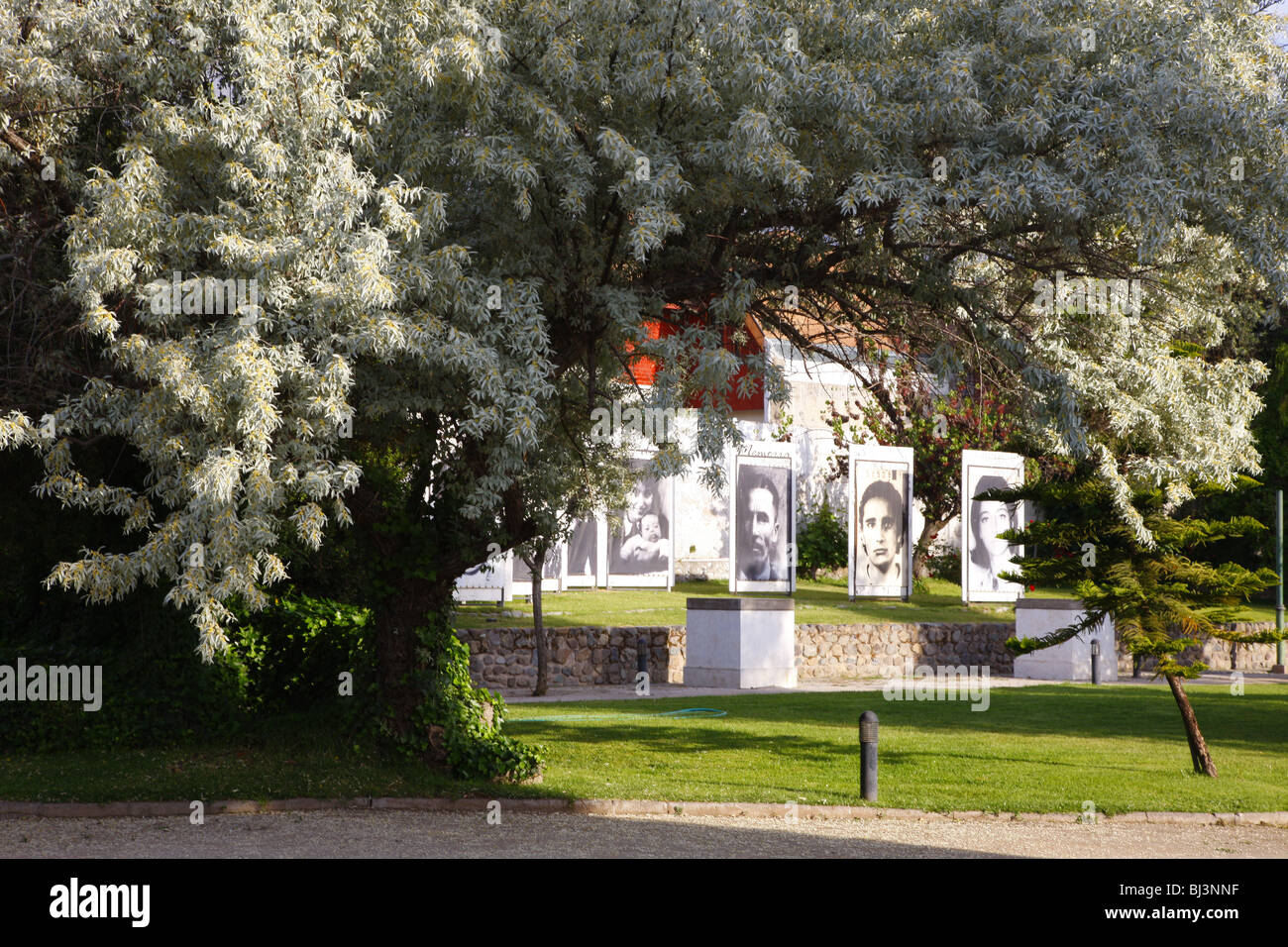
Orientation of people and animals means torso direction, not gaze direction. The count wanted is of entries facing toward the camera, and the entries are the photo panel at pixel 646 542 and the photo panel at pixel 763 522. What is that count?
2

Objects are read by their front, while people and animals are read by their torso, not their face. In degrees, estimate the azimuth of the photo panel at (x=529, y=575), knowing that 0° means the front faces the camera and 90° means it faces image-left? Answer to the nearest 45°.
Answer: approximately 0°

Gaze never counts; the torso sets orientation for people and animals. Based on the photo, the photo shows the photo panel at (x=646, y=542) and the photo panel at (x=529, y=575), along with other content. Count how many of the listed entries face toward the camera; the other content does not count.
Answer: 2

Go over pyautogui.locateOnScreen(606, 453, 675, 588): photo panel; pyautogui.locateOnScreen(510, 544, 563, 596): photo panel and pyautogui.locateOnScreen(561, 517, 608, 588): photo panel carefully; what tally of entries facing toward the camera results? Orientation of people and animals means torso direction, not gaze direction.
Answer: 3

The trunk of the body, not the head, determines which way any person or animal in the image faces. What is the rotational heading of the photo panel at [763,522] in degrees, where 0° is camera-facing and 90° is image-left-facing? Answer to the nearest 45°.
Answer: approximately 0°

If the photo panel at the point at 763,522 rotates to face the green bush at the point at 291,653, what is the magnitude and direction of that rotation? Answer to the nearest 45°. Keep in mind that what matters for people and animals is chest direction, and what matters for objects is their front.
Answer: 0° — it already faces it

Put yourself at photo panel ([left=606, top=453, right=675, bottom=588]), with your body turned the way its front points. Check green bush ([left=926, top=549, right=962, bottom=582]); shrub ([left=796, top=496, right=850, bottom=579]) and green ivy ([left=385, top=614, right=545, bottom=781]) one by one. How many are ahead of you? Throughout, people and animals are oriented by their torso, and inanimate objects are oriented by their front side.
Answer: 1

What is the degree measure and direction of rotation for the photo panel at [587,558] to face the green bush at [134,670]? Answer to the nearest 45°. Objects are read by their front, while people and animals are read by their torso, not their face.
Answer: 0° — it already faces it

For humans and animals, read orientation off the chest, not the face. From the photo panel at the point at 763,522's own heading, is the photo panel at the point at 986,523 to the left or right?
on its left

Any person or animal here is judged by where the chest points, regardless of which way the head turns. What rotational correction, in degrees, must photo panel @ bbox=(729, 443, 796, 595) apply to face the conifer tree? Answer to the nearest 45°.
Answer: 0° — it already faces it

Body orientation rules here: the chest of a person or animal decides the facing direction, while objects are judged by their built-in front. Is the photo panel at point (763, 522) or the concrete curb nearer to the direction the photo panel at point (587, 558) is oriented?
the concrete curb

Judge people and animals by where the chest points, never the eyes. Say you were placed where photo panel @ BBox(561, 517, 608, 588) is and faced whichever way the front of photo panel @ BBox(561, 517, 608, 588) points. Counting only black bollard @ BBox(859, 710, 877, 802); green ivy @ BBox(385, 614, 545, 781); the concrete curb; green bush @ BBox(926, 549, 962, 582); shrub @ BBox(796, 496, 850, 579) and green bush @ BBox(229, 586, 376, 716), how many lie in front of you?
4

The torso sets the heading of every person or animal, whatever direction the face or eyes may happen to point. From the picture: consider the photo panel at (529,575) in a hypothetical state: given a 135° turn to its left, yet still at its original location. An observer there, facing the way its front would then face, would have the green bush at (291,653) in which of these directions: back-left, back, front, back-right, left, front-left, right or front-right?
back-right
